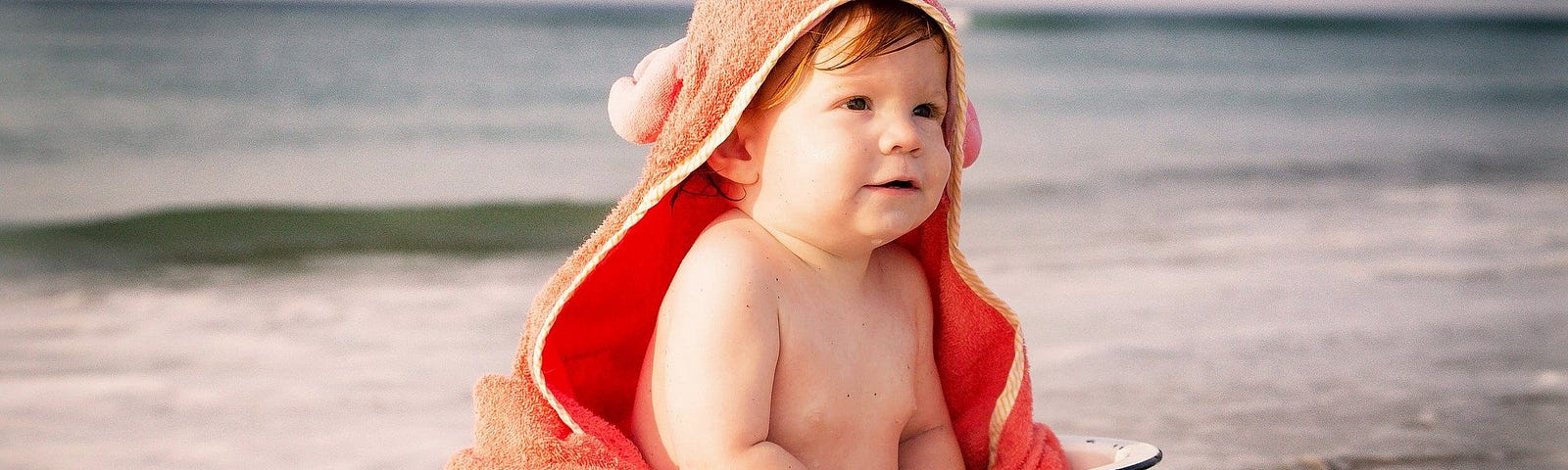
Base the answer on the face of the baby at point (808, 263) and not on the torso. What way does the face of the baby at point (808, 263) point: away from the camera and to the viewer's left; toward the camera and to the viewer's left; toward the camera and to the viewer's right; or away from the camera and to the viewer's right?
toward the camera and to the viewer's right

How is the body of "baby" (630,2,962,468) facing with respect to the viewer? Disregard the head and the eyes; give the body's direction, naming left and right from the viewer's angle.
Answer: facing the viewer and to the right of the viewer
